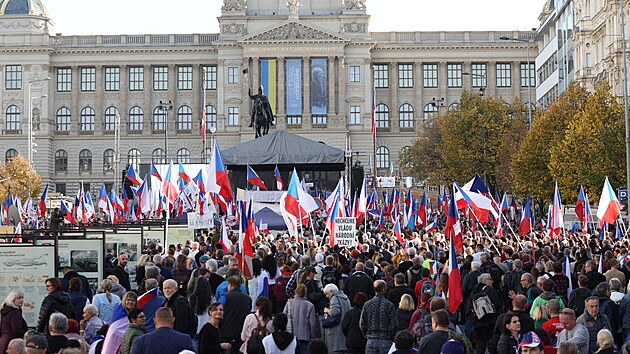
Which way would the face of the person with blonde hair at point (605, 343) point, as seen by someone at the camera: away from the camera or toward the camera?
away from the camera

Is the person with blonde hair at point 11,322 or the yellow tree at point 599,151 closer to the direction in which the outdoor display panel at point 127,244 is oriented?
the person with blonde hair

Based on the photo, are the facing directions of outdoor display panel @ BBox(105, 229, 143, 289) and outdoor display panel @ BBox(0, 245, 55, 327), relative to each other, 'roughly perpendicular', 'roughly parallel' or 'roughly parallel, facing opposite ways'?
roughly parallel

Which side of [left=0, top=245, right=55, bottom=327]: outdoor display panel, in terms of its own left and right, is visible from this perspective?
front

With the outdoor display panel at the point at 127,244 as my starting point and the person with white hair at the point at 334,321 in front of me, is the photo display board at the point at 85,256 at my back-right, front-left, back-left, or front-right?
front-right

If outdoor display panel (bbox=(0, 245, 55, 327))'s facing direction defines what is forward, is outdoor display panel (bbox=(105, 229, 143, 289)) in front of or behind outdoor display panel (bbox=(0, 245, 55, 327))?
behind

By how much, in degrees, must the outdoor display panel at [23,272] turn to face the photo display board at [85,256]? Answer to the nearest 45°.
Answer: approximately 135° to its left

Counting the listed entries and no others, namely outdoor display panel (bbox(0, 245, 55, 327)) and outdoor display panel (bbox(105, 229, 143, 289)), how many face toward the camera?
2

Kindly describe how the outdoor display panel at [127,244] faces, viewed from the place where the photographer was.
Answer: facing the viewer

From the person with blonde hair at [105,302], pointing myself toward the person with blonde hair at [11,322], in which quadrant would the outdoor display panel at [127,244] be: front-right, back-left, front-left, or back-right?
back-right

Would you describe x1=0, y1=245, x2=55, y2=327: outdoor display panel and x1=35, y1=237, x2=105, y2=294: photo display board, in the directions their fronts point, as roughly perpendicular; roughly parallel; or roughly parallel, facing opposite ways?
roughly parallel

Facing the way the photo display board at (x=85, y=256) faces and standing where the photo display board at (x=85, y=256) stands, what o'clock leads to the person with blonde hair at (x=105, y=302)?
The person with blonde hair is roughly at 12 o'clock from the photo display board.

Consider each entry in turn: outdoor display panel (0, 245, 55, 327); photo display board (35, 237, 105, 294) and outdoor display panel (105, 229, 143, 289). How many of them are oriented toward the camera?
3

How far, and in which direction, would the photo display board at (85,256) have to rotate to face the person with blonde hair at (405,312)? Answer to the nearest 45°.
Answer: approximately 45° to its left

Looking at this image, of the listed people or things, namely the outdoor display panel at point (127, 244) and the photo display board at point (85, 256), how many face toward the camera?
2

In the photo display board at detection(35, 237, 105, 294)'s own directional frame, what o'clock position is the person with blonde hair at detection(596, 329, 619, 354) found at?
The person with blonde hair is roughly at 11 o'clock from the photo display board.
